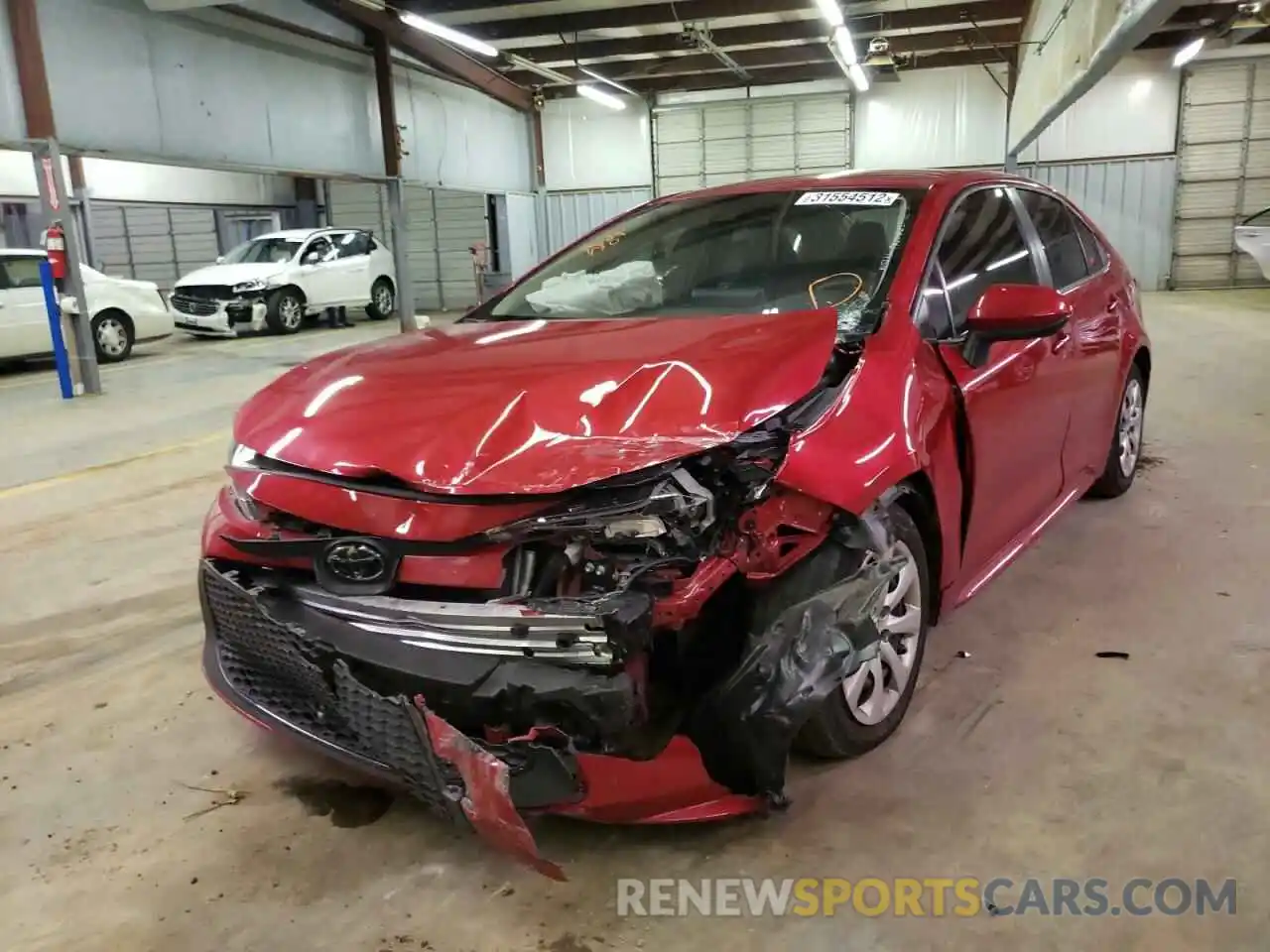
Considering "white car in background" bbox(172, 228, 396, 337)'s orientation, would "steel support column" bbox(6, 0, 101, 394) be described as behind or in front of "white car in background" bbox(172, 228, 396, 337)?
in front

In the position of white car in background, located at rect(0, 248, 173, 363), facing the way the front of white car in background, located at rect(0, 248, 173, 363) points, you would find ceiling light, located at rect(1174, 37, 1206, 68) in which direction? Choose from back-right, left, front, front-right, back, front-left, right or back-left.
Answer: front

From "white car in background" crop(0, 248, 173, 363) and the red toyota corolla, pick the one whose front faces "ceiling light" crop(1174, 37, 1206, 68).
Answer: the white car in background

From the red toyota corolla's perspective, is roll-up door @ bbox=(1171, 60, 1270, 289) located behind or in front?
behind

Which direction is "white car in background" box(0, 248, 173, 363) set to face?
to the viewer's right

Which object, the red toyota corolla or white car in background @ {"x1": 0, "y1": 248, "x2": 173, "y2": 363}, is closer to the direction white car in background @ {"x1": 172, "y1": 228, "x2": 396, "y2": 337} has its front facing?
the white car in background

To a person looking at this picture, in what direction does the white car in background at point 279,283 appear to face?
facing the viewer and to the left of the viewer

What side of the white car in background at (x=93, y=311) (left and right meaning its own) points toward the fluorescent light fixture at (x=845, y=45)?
front

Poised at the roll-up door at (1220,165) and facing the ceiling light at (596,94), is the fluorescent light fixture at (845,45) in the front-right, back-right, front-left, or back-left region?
front-left

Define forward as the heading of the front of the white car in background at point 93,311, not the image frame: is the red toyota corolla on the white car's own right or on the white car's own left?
on the white car's own right

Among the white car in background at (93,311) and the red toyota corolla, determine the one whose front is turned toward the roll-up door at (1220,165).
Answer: the white car in background

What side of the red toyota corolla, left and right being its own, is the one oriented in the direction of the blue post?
right

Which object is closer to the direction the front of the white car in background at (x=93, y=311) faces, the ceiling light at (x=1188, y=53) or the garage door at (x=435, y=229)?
the ceiling light

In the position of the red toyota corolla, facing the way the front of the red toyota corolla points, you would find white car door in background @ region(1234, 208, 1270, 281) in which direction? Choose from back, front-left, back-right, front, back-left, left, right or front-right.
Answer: back
